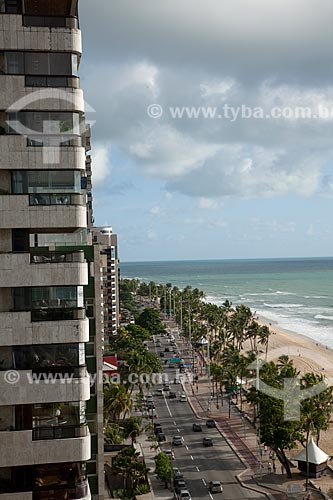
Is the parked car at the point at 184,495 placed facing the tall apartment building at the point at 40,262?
no
